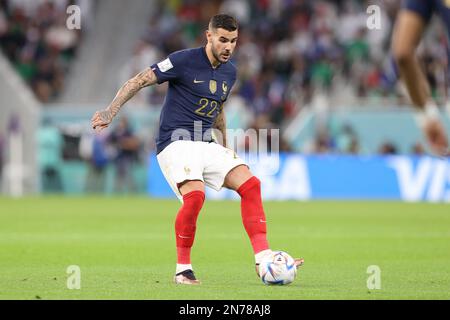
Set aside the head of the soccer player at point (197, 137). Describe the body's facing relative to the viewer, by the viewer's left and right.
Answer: facing the viewer and to the right of the viewer

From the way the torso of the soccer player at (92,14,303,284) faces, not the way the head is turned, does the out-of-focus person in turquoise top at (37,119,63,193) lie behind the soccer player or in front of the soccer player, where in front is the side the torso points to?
behind

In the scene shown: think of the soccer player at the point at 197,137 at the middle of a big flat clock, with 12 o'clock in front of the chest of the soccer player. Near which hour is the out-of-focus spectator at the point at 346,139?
The out-of-focus spectator is roughly at 8 o'clock from the soccer player.

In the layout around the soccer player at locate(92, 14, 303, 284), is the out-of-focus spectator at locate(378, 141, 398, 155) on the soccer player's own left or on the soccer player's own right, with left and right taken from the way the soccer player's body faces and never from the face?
on the soccer player's own left

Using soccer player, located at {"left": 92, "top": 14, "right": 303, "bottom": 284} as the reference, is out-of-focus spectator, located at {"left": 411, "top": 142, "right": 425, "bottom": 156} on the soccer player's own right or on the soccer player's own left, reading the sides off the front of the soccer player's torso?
on the soccer player's own left

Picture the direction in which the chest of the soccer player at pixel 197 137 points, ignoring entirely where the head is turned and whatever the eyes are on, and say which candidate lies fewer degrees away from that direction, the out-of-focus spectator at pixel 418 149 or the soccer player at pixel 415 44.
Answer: the soccer player

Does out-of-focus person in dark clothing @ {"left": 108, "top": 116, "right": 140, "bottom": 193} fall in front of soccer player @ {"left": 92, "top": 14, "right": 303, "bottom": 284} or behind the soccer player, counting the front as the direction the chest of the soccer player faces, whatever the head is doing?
behind

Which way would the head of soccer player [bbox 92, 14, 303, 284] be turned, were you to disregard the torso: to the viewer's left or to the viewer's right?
to the viewer's right
